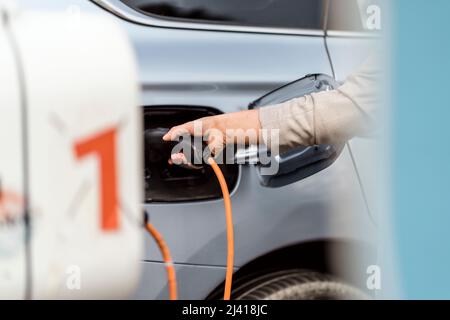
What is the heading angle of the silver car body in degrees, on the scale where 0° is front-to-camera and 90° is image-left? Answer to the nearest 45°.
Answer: approximately 270°
